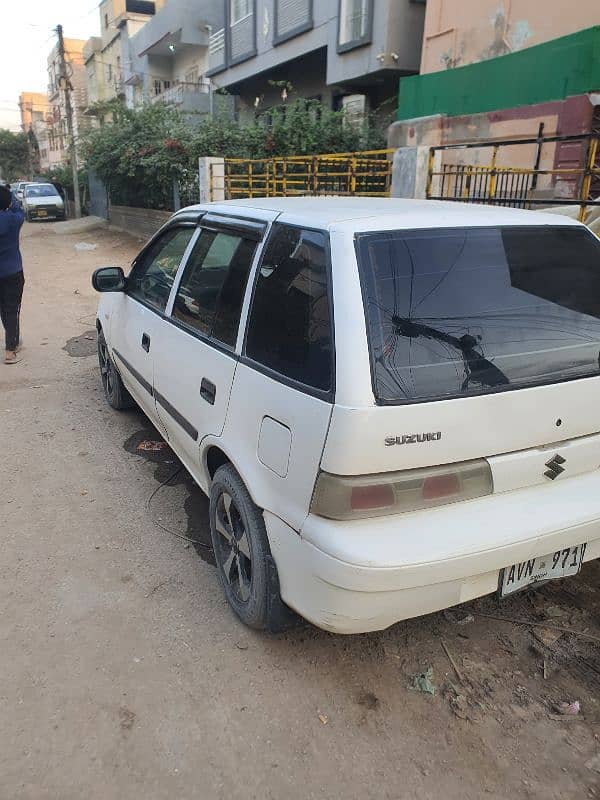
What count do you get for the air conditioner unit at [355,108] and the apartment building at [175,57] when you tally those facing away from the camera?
0

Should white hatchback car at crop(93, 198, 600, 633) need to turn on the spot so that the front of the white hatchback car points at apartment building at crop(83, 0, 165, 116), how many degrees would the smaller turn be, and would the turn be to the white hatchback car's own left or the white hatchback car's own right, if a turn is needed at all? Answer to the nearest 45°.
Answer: approximately 45° to the white hatchback car's own right

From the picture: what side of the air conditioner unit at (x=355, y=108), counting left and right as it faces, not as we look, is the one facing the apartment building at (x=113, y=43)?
right

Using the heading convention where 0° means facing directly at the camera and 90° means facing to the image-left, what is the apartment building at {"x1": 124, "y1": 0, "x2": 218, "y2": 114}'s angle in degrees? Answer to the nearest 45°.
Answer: approximately 45°

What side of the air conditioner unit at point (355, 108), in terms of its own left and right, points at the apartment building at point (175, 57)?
right

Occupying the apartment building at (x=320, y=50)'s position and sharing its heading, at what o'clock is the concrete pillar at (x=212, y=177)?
The concrete pillar is roughly at 11 o'clock from the apartment building.

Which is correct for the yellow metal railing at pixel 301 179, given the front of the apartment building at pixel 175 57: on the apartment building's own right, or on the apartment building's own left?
on the apartment building's own left

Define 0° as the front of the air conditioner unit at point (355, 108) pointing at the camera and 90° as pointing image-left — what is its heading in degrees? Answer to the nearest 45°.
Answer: approximately 45°

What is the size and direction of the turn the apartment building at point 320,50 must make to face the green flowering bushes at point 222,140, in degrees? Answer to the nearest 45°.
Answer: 0° — it already faces it

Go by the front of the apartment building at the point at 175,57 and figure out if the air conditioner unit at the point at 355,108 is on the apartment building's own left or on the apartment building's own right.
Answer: on the apartment building's own left

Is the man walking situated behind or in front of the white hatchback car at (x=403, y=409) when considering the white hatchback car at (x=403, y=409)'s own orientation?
in front

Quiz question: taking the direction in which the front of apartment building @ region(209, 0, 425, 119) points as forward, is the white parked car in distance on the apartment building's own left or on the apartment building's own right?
on the apartment building's own right

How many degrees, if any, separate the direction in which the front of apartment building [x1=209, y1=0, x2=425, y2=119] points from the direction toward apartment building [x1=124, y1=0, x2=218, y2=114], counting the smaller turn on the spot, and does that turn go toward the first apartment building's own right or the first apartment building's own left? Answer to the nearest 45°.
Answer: approximately 90° to the first apartment building's own right

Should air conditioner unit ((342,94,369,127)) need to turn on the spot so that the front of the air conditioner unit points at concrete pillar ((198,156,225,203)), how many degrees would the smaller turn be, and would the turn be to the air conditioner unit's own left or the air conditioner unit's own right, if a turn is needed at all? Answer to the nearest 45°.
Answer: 0° — it already faces it

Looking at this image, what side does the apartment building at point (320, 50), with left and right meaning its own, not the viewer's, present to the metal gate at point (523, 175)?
left

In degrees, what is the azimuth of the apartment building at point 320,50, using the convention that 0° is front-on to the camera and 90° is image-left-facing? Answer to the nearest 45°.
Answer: approximately 45°

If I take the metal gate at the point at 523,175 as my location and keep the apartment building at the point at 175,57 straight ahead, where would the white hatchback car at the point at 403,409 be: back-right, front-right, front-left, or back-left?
back-left
